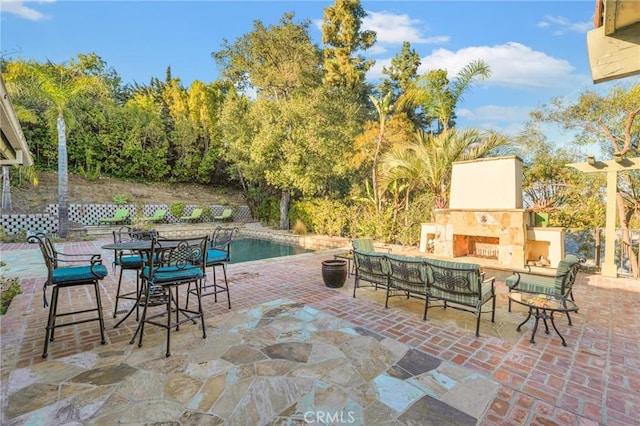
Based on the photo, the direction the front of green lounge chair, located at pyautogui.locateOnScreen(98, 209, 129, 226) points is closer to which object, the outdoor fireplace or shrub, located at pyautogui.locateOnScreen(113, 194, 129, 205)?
the outdoor fireplace

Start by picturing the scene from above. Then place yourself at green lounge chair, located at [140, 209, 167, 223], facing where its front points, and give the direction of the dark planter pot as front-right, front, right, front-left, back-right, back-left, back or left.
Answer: front-left

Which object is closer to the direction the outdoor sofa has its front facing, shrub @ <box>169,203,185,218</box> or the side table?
the side table

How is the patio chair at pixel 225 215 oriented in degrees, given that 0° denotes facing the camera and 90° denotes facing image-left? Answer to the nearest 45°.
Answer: approximately 45°

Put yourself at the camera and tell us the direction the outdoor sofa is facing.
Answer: facing away from the viewer and to the right of the viewer

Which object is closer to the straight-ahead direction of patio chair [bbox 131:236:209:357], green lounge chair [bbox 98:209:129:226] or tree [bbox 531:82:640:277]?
the green lounge chair
